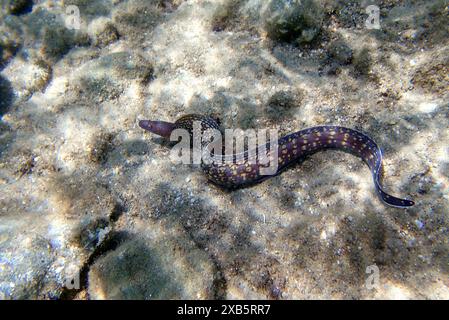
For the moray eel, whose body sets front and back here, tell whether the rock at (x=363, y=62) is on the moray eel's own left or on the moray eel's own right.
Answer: on the moray eel's own right

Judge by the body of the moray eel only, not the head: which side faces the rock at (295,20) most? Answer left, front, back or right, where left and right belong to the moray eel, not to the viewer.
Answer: right

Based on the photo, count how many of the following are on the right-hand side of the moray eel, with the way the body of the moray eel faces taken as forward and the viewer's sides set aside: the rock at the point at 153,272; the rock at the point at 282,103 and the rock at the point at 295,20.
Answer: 2

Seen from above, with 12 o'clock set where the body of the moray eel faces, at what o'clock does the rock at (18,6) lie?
The rock is roughly at 1 o'clock from the moray eel.

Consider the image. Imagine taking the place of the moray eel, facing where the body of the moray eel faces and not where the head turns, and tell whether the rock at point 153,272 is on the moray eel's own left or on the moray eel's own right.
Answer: on the moray eel's own left

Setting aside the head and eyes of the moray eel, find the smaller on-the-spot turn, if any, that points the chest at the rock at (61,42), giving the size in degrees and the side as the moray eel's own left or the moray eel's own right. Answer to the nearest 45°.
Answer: approximately 45° to the moray eel's own right

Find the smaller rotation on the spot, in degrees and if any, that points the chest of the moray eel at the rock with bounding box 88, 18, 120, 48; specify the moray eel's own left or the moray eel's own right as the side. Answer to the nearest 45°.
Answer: approximately 45° to the moray eel's own right

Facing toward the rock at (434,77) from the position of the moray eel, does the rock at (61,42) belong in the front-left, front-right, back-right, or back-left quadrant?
back-left

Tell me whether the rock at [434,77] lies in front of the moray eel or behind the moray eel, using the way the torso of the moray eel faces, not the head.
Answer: behind

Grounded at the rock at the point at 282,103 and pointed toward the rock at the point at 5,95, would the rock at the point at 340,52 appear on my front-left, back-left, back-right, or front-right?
back-right

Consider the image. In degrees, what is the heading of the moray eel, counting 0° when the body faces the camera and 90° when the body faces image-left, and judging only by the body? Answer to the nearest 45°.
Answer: approximately 90°
